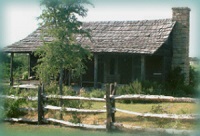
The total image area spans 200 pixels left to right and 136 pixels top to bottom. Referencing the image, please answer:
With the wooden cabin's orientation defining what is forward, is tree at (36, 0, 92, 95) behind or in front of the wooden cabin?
in front

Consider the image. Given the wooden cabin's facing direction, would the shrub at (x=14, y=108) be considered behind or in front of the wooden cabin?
in front

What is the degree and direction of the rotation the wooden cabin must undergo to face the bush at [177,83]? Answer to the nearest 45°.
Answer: approximately 90° to its left

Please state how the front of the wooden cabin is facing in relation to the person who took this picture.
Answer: facing the viewer and to the left of the viewer

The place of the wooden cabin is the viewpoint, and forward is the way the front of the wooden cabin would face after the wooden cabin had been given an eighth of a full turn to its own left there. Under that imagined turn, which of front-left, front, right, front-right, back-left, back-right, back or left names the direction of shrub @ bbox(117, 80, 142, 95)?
front

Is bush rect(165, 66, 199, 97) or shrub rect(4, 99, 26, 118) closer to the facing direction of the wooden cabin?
the shrub
